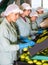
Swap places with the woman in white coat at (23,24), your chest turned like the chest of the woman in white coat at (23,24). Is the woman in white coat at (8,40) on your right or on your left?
on your right

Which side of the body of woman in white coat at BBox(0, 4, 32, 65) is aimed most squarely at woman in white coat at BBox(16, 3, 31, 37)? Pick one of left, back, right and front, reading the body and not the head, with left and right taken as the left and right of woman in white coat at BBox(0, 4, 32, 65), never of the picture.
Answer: left

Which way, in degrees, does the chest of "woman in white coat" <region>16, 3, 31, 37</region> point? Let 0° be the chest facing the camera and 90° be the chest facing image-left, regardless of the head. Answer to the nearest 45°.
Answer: approximately 315°

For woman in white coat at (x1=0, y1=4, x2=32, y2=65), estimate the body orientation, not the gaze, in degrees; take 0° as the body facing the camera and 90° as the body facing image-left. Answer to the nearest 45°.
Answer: approximately 270°
